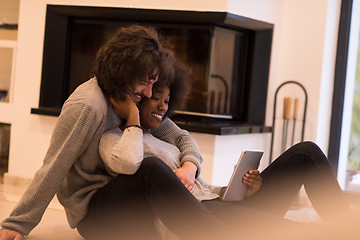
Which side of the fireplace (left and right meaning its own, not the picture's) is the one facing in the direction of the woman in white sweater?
front

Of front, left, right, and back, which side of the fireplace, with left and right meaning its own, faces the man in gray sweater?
front

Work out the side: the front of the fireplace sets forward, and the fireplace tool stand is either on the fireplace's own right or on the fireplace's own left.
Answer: on the fireplace's own left

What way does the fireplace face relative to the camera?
toward the camera

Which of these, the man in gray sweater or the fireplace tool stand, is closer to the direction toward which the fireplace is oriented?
the man in gray sweater

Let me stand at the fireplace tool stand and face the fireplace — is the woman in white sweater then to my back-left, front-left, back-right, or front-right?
front-left
